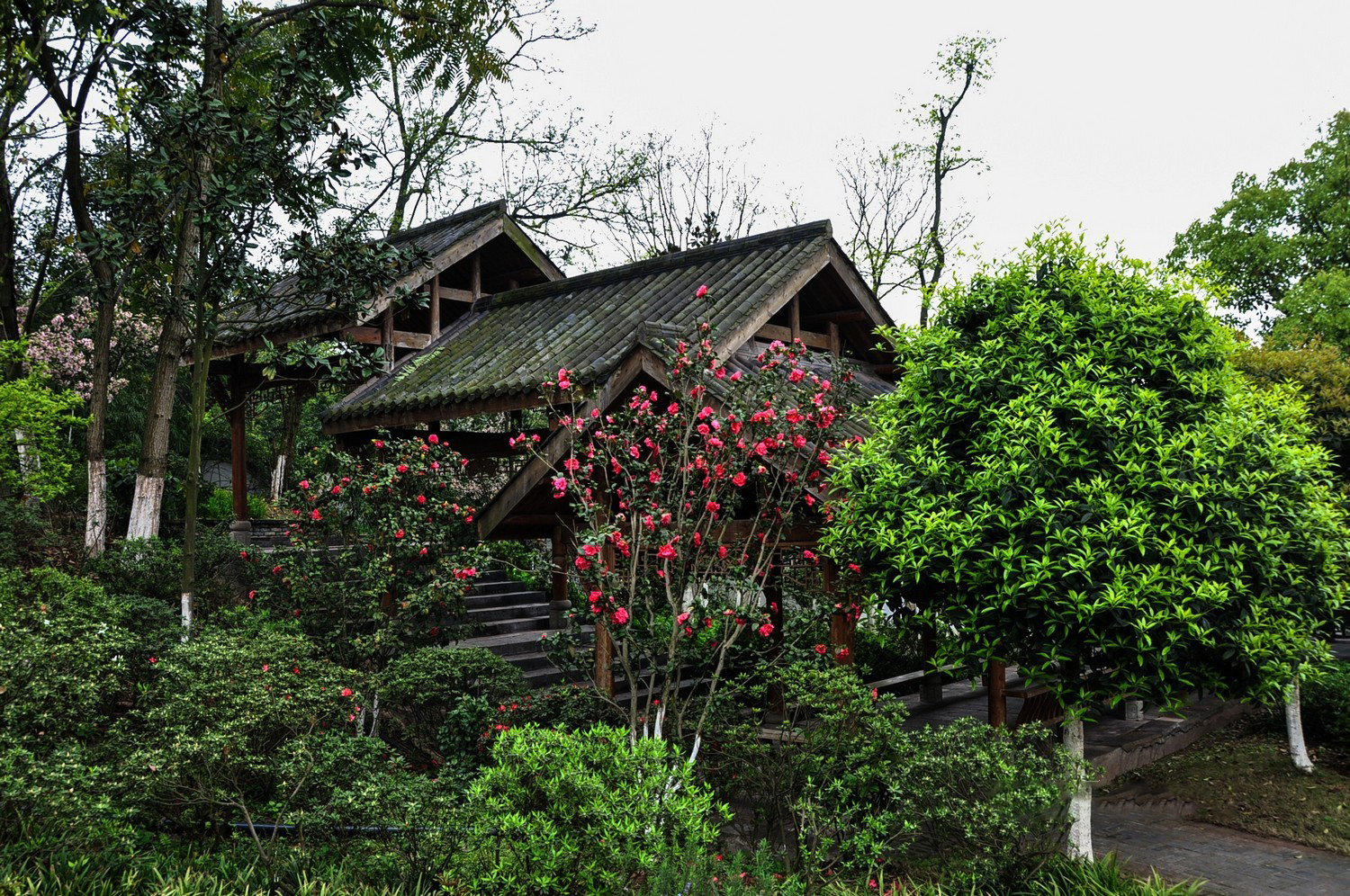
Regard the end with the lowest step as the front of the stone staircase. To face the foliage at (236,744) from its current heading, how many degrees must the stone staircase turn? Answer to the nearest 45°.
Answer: approximately 45° to its right

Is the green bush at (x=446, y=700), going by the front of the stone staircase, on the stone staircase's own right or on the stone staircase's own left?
on the stone staircase's own right

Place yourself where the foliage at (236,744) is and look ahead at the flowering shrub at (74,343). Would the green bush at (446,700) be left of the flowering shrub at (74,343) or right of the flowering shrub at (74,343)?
right

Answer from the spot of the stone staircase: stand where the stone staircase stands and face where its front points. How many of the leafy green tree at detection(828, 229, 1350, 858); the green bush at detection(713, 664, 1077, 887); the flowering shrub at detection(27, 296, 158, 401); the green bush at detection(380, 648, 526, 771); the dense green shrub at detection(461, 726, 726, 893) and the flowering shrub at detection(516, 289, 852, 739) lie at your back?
1

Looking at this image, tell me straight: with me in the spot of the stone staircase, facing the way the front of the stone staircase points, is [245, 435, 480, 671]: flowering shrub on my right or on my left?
on my right

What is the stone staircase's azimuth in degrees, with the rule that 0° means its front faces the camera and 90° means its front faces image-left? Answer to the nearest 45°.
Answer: approximately 315°

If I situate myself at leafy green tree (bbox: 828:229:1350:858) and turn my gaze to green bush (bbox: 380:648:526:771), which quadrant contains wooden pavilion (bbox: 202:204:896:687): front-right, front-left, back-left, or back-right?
front-right

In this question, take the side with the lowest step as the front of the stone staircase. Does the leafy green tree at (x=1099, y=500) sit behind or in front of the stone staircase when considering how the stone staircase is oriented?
in front

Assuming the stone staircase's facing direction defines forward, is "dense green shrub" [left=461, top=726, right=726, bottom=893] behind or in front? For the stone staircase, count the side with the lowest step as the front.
in front

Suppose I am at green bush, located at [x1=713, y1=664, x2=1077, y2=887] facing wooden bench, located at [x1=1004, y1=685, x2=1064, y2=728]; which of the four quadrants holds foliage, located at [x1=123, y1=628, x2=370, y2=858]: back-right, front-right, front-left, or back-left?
back-left
